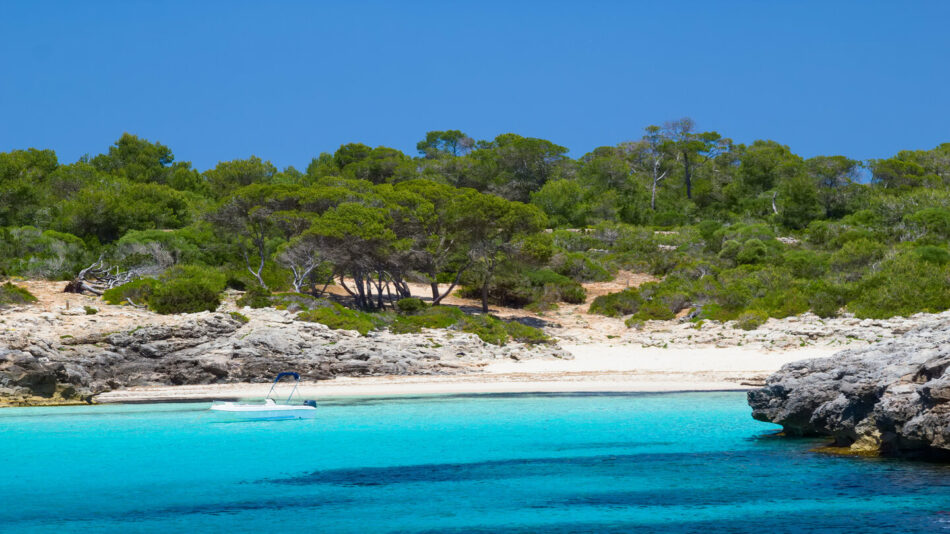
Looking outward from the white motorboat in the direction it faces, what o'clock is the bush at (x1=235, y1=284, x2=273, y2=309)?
The bush is roughly at 3 o'clock from the white motorboat.

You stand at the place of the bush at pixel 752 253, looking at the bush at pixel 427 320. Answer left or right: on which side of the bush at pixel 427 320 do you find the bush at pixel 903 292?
left

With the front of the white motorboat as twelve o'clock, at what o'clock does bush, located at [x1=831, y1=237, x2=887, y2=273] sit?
The bush is roughly at 5 o'clock from the white motorboat.

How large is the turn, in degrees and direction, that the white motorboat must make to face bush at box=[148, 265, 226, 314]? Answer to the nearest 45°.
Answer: approximately 90° to its right

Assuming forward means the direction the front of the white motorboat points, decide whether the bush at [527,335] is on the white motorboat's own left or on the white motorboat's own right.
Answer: on the white motorboat's own right

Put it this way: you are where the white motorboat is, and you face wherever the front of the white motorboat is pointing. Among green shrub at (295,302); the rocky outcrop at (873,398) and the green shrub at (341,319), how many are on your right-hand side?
2

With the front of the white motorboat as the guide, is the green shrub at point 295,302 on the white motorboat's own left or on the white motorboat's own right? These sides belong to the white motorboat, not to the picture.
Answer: on the white motorboat's own right

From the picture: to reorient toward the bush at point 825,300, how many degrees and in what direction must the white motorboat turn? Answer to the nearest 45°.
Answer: approximately 180°

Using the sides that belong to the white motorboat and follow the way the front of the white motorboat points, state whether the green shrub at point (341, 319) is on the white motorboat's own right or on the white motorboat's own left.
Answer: on the white motorboat's own right

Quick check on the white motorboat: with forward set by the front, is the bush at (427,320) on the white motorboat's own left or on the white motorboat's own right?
on the white motorboat's own right

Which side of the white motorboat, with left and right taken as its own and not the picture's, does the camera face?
left

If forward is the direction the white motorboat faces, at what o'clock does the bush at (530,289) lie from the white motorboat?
The bush is roughly at 4 o'clock from the white motorboat.

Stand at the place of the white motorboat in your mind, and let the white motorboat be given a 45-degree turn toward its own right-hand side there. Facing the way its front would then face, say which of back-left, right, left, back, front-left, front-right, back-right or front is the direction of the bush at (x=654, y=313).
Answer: right
